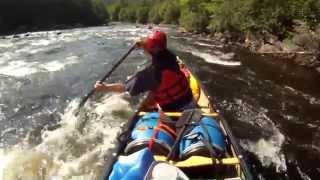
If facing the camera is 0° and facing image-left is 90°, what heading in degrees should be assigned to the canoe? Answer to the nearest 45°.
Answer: approximately 180°

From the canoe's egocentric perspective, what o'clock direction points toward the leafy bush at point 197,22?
The leafy bush is roughly at 12 o'clock from the canoe.
